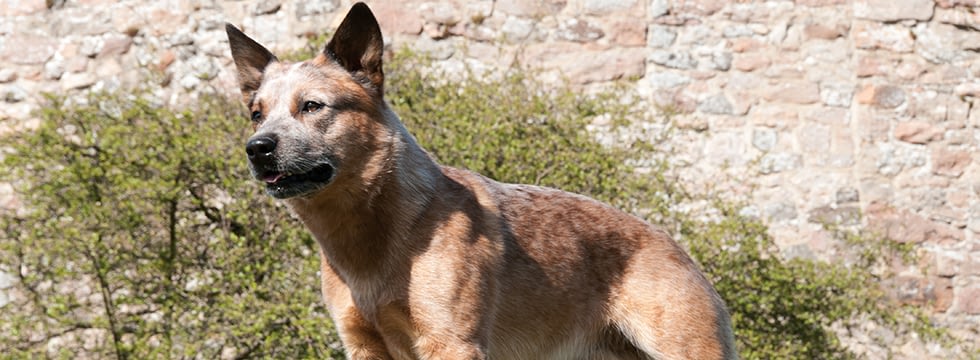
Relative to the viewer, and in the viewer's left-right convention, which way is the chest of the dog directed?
facing the viewer and to the left of the viewer

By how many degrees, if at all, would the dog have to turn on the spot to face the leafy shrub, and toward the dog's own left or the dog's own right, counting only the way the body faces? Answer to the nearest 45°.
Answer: approximately 90° to the dog's own right
